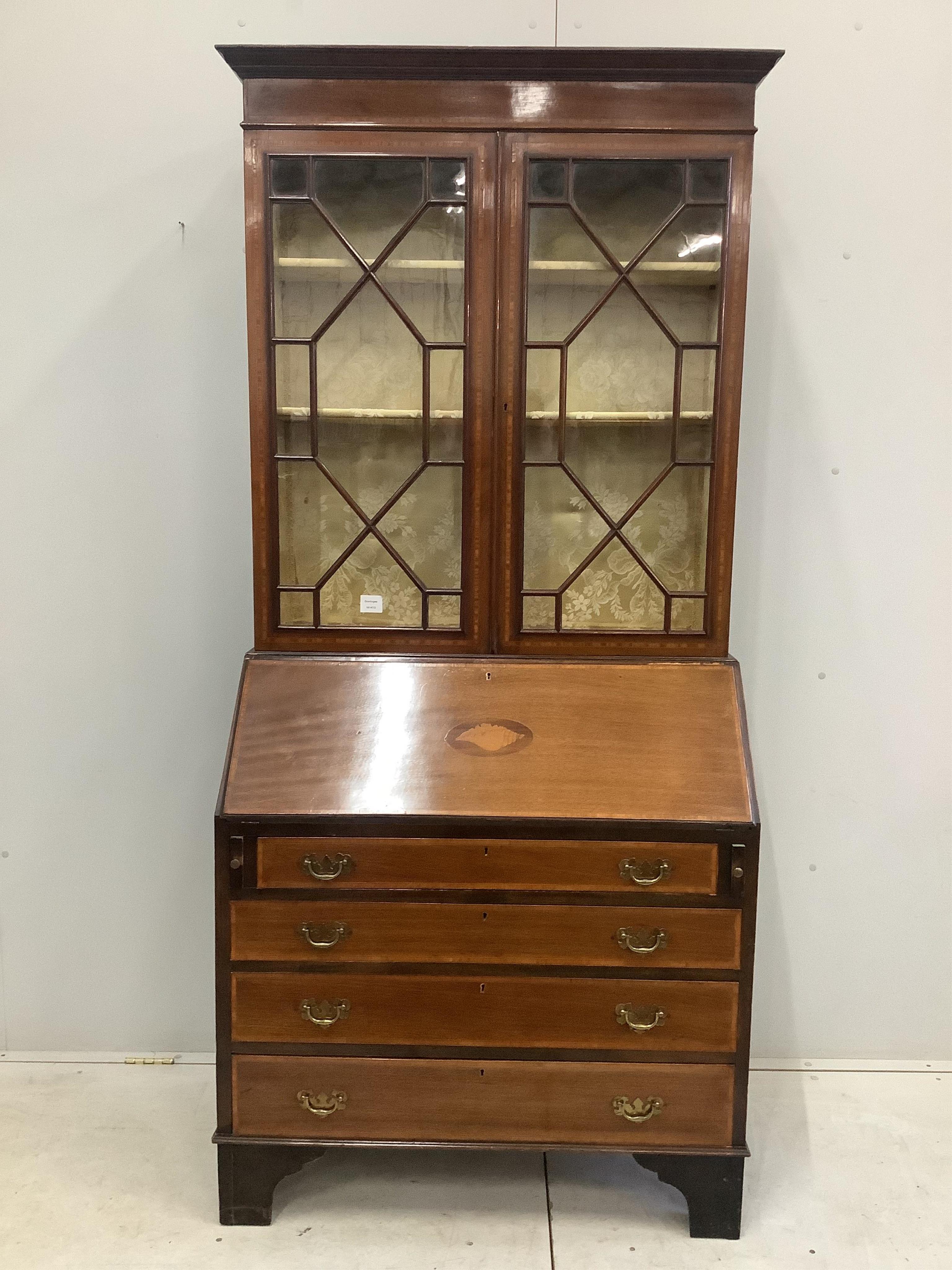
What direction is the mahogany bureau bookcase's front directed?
toward the camera
